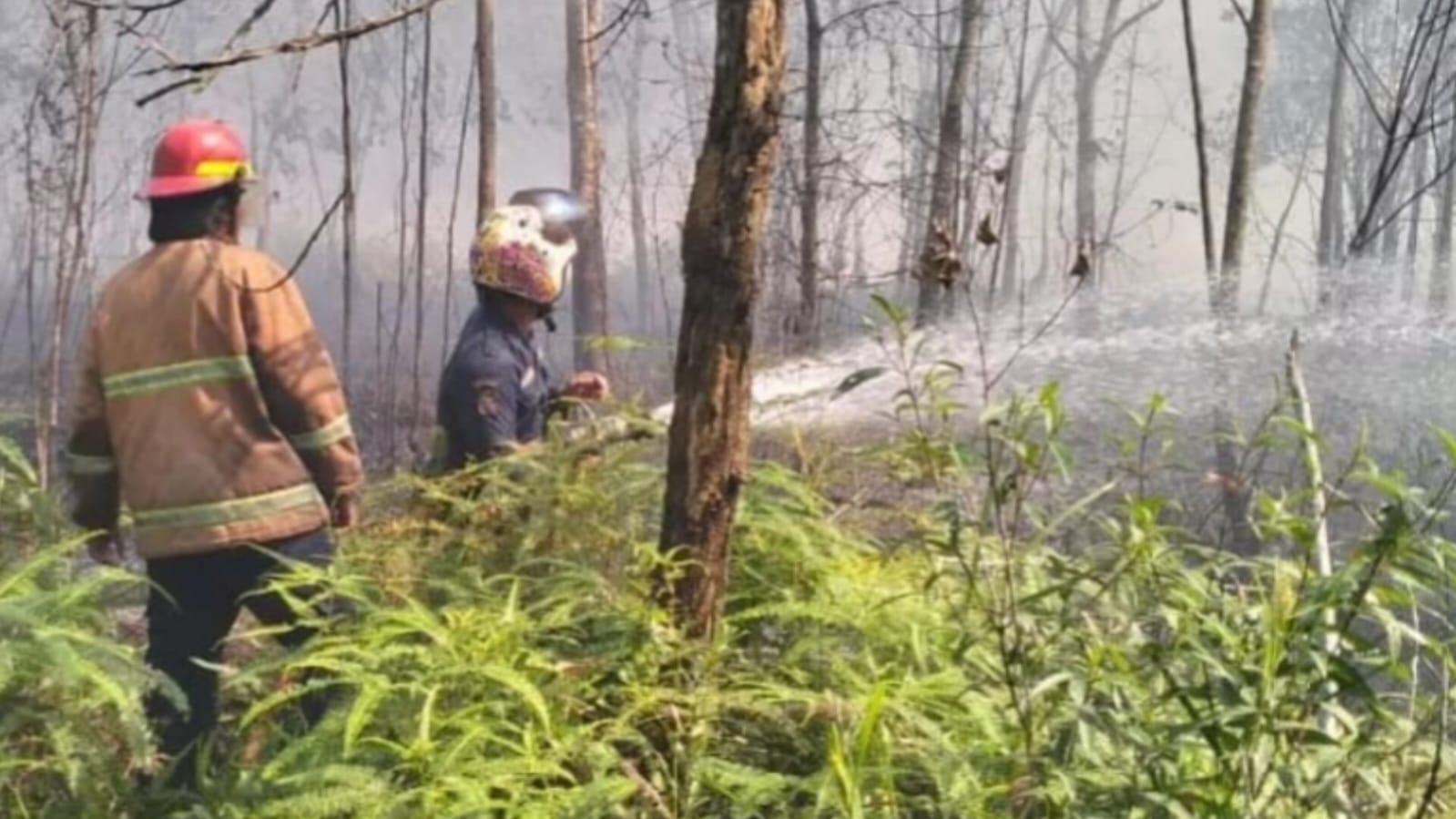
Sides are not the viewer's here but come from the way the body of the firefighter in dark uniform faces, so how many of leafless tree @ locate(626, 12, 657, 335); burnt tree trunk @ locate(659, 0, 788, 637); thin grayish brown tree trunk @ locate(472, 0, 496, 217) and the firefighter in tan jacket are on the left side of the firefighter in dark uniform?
2

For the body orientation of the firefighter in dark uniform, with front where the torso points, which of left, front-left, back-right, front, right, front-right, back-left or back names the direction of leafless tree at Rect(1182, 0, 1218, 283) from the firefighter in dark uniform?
front-left

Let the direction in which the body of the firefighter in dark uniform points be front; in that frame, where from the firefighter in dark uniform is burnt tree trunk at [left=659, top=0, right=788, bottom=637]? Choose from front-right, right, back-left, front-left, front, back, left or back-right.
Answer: right

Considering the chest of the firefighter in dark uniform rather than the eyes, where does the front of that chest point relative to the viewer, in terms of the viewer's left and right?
facing to the right of the viewer

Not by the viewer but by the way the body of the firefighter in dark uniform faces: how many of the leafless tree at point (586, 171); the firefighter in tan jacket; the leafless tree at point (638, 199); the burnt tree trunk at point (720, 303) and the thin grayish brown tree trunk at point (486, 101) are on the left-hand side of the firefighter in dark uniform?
3

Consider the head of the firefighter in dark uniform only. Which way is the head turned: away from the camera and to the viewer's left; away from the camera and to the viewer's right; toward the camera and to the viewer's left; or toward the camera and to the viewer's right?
away from the camera and to the viewer's right

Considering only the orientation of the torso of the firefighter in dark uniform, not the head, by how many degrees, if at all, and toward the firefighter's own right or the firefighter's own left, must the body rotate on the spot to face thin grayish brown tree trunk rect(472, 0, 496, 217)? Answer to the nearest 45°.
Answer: approximately 90° to the firefighter's own left

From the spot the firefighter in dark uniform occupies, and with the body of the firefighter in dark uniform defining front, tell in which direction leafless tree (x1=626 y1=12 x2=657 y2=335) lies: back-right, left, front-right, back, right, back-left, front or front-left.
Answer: left

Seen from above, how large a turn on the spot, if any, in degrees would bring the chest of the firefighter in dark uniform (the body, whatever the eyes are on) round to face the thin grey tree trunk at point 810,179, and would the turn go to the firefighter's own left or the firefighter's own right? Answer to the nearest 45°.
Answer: approximately 90° to the firefighter's own left

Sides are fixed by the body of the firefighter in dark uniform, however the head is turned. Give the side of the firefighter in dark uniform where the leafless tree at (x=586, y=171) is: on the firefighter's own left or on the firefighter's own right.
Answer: on the firefighter's own left

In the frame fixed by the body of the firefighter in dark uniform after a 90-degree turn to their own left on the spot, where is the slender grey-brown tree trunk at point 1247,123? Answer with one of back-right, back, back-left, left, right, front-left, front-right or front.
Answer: front-right

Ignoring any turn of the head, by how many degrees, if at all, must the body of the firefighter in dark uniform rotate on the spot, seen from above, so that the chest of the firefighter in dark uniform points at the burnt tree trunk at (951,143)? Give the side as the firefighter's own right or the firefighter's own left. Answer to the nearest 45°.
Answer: approximately 45° to the firefighter's own left
